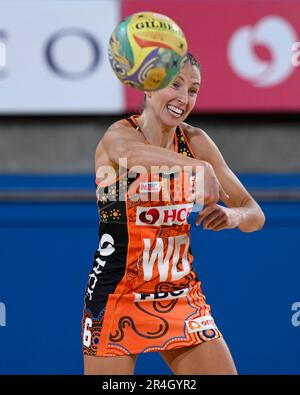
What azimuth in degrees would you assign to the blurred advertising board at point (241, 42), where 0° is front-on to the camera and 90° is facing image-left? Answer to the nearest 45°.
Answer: approximately 0°

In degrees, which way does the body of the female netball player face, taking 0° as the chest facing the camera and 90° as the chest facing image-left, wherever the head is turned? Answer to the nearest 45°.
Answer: approximately 315°

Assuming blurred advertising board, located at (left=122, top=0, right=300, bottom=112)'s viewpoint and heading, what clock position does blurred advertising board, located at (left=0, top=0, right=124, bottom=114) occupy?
blurred advertising board, located at (left=0, top=0, right=124, bottom=114) is roughly at 3 o'clock from blurred advertising board, located at (left=122, top=0, right=300, bottom=112).

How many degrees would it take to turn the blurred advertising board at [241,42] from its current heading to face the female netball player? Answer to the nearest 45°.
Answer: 0° — it already faces them

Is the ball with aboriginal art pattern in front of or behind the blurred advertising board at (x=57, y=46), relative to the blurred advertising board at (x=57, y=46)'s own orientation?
in front

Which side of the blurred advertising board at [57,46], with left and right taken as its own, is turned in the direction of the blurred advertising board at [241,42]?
left

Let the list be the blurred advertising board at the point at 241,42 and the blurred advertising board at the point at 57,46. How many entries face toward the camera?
2

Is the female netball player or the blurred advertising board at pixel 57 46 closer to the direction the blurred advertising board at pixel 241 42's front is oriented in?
the female netball player

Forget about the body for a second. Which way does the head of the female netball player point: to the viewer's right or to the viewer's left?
to the viewer's right

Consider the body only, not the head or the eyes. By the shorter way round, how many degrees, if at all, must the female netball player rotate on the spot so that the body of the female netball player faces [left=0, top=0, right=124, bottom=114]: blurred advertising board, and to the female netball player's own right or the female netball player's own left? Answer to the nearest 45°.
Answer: approximately 135° to the female netball player's own left

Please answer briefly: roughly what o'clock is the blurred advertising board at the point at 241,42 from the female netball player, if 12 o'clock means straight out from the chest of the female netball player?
The blurred advertising board is roughly at 8 o'clock from the female netball player.

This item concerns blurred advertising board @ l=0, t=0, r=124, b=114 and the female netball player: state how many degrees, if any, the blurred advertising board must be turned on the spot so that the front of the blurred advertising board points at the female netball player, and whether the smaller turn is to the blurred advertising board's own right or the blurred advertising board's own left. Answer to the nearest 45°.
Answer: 0° — it already faces them

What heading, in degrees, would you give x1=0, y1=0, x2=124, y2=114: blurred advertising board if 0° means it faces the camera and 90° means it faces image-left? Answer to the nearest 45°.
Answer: approximately 0°
